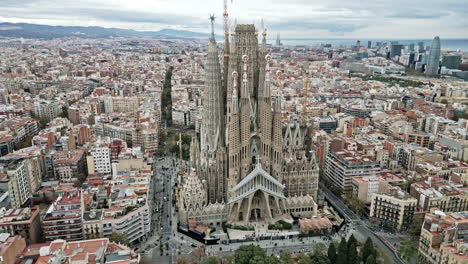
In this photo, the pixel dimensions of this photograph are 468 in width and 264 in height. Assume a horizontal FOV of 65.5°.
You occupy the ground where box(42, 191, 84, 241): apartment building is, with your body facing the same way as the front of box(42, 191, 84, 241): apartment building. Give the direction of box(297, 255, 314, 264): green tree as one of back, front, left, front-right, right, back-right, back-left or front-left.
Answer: front-left

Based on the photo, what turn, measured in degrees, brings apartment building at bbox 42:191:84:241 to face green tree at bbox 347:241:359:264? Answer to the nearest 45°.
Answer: approximately 45° to its left

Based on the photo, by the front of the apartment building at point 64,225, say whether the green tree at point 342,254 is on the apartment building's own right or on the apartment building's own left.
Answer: on the apartment building's own left

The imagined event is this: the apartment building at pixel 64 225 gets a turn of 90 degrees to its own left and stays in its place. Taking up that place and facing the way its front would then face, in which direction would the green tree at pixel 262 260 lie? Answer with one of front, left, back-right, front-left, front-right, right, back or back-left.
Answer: front-right

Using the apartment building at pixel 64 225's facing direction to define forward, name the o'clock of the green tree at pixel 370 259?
The green tree is roughly at 10 o'clock from the apartment building.

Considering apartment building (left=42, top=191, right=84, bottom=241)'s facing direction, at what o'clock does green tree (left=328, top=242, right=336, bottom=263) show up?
The green tree is roughly at 10 o'clock from the apartment building.

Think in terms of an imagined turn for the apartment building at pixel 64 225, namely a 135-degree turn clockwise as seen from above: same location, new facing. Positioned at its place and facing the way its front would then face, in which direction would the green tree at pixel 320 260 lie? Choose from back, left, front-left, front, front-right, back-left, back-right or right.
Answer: back

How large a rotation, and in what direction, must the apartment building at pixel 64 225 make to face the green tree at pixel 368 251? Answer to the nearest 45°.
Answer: approximately 45° to its left

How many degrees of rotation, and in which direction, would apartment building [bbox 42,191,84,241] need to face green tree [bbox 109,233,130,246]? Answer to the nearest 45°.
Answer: approximately 45° to its left

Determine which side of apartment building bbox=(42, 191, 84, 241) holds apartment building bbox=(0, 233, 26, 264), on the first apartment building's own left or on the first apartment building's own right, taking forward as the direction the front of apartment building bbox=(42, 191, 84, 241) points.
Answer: on the first apartment building's own right

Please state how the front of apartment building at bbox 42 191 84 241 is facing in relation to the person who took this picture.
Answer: facing the viewer
